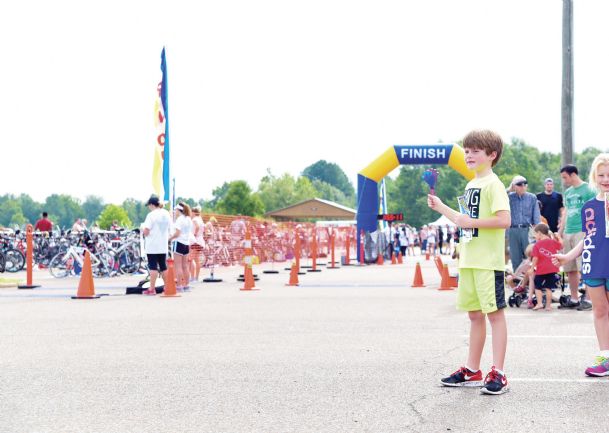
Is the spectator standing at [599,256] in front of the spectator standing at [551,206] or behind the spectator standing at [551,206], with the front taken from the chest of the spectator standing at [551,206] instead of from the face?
in front

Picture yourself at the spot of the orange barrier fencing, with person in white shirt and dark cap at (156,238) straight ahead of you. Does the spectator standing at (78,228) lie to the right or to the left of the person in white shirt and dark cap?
right

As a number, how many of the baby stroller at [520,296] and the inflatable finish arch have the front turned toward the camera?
1

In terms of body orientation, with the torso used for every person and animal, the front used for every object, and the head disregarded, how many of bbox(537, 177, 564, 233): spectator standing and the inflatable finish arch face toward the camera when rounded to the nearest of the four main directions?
2

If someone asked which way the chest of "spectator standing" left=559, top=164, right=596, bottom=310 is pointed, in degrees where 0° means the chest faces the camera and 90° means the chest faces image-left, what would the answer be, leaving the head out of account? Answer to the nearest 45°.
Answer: approximately 45°

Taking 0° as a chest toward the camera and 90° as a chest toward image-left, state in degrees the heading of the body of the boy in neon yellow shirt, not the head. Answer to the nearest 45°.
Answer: approximately 45°

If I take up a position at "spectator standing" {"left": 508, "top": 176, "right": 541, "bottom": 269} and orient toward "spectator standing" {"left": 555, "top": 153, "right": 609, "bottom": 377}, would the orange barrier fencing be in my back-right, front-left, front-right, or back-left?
back-right

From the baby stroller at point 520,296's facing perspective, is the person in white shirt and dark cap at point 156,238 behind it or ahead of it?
ahead

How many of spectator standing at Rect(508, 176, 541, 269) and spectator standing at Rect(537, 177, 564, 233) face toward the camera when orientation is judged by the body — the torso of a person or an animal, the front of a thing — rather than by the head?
2

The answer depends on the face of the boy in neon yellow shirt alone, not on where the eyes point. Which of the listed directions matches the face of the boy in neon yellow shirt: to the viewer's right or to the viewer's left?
to the viewer's left
